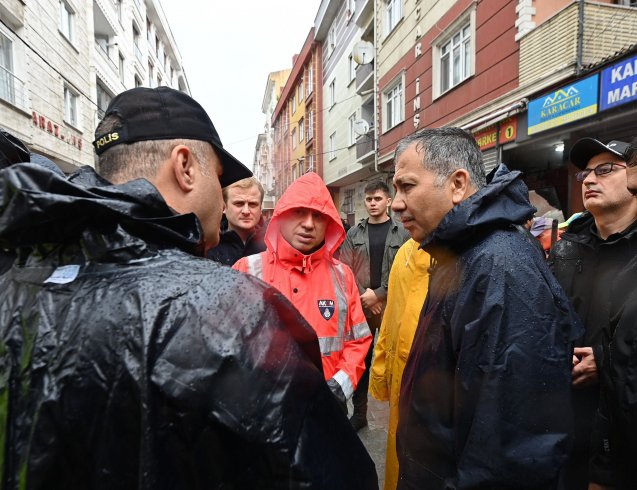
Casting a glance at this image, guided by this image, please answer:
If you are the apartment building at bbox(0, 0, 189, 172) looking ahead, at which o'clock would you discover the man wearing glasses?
The man wearing glasses is roughly at 1 o'clock from the apartment building.

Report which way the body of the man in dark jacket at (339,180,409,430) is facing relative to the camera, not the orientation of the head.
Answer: toward the camera

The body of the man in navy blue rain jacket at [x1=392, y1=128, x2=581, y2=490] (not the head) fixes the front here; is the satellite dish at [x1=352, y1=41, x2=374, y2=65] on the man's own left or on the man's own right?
on the man's own right

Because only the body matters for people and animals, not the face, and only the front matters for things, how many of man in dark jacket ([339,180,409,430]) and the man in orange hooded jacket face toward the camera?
2

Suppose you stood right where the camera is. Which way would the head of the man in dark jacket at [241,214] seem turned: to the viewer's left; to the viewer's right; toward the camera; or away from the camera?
toward the camera

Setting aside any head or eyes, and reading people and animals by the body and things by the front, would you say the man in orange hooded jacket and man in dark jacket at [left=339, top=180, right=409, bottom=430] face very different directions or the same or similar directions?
same or similar directions

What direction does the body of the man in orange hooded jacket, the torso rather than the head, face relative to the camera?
toward the camera

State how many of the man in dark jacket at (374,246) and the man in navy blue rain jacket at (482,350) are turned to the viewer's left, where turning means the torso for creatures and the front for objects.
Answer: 1

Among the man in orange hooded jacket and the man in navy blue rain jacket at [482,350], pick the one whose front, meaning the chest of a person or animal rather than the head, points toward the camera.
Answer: the man in orange hooded jacket

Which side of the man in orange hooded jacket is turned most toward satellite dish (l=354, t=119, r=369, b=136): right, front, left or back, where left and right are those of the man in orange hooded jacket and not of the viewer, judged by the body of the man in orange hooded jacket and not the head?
back

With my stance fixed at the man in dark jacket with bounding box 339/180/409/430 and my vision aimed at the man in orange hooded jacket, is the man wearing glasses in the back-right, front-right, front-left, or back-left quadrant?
front-left

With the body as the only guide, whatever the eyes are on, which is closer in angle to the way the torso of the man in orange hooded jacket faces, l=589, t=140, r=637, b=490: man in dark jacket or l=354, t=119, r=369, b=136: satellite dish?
the man in dark jacket

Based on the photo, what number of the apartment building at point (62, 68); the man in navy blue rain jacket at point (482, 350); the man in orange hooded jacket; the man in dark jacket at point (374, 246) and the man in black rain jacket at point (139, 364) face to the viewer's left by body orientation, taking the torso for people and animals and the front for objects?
1

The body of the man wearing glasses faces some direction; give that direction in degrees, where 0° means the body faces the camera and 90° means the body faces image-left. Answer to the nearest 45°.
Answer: approximately 45°

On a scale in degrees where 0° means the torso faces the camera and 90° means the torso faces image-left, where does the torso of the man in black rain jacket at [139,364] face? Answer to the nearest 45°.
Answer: approximately 225°

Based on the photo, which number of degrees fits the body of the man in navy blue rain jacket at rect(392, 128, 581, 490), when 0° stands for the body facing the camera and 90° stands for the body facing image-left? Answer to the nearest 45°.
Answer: approximately 90°

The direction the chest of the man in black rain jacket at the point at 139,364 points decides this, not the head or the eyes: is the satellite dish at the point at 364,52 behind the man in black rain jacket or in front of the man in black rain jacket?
in front

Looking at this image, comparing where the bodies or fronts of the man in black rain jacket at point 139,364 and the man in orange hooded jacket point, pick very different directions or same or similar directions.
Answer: very different directions

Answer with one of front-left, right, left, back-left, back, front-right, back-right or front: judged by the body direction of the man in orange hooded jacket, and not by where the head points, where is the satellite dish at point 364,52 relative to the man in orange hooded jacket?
back
